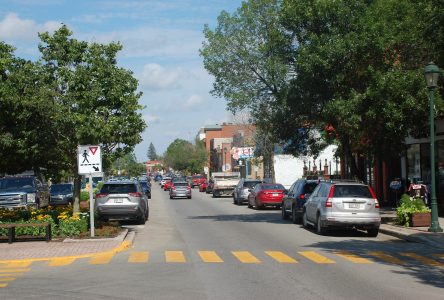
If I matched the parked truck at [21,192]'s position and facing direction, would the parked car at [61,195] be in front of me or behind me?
behind

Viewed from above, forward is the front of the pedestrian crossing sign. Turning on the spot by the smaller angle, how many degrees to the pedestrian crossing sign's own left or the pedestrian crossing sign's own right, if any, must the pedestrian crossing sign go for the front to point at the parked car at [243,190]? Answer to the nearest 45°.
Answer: approximately 135° to the pedestrian crossing sign's own left

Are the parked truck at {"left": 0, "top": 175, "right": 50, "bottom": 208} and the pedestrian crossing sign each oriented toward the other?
no

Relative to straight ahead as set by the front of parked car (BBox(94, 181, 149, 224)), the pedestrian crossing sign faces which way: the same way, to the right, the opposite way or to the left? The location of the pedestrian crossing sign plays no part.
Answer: the opposite way

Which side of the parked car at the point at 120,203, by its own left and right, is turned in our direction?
back

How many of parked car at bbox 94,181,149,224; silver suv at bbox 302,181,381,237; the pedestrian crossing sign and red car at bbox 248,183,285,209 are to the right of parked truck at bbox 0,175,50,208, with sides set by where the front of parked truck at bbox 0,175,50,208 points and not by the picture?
0

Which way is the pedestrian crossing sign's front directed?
toward the camera

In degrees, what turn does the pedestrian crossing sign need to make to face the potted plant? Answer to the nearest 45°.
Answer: approximately 90° to its left

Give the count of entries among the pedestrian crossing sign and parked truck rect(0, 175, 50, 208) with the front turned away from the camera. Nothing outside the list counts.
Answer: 0

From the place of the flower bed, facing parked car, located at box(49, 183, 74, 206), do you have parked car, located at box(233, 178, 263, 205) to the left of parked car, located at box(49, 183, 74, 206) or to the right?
right

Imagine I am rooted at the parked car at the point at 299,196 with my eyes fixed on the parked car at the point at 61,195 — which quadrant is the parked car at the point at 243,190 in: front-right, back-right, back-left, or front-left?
front-right

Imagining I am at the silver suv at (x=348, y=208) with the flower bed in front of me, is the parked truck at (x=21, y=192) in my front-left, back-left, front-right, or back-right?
front-right

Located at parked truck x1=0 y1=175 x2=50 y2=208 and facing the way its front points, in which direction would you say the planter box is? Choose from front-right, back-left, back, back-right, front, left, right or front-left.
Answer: left

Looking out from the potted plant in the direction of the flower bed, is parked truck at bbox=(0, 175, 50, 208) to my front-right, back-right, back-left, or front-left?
front-right

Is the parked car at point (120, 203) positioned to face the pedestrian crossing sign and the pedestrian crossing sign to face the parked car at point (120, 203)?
no
